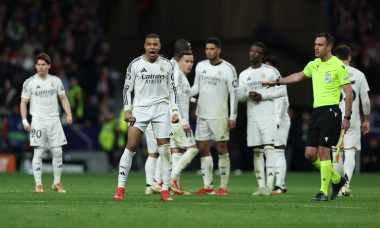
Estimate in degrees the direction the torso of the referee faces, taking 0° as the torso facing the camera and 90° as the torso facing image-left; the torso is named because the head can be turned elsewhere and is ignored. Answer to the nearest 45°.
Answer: approximately 45°
